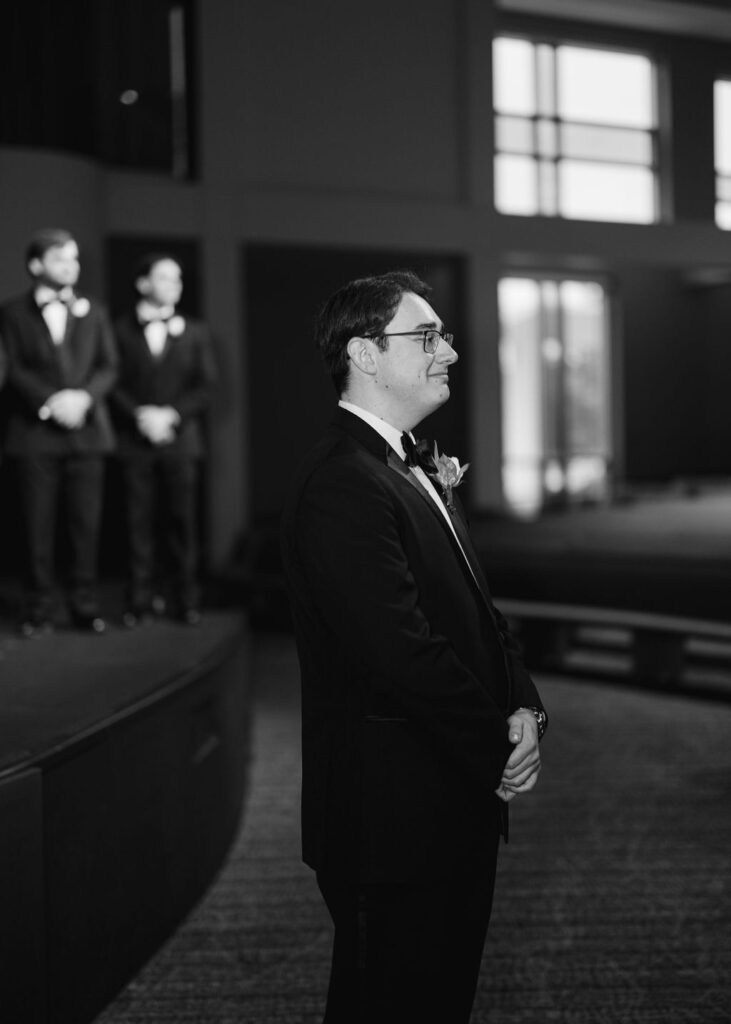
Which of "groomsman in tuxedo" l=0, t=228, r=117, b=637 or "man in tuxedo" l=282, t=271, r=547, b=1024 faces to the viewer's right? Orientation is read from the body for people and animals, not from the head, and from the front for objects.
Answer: the man in tuxedo

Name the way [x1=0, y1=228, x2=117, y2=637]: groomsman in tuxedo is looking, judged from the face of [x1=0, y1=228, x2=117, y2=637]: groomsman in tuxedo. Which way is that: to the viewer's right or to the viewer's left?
to the viewer's right

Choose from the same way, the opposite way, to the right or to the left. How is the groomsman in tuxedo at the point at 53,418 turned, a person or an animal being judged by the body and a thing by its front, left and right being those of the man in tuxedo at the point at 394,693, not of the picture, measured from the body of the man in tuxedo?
to the right

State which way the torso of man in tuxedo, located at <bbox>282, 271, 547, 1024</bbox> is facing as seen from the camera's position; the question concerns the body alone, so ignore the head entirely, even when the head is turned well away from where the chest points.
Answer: to the viewer's right

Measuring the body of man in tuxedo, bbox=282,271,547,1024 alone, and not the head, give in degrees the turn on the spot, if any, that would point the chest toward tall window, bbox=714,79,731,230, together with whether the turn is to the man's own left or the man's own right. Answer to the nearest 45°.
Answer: approximately 90° to the man's own left

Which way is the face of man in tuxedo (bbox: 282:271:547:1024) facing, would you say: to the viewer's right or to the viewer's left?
to the viewer's right

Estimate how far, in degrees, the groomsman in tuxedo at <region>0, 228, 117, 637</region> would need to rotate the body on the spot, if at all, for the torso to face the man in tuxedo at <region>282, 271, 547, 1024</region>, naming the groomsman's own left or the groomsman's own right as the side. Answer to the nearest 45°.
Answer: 0° — they already face them

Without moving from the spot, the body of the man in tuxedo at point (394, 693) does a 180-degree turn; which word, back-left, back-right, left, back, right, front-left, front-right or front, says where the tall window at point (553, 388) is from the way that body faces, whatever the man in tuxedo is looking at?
right

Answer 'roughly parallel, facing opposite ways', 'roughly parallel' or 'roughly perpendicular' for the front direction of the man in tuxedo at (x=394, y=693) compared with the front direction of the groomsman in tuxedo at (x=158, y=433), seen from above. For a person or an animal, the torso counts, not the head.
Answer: roughly perpendicular

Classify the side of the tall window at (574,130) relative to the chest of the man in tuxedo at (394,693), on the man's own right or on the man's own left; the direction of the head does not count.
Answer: on the man's own left

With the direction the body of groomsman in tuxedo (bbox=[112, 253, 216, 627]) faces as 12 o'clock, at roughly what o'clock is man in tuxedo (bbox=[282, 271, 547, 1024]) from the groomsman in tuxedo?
The man in tuxedo is roughly at 12 o'clock from the groomsman in tuxedo.
